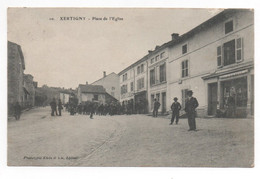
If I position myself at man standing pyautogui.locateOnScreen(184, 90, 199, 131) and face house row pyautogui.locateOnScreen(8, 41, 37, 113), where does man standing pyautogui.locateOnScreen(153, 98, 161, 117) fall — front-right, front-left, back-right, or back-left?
front-right

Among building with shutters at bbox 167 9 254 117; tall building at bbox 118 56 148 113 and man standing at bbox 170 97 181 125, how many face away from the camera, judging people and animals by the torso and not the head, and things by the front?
0

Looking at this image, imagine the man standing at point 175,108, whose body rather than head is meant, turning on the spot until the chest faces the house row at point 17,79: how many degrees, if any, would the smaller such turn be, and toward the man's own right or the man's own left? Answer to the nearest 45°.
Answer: approximately 90° to the man's own right

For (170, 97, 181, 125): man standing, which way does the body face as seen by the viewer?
toward the camera

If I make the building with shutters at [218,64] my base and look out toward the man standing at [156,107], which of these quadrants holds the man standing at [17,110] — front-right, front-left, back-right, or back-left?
front-left

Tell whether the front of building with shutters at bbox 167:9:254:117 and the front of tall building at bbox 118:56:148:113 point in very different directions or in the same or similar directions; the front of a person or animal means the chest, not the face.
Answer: same or similar directions

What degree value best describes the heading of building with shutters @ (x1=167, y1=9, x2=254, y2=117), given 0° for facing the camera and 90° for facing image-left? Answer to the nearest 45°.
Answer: approximately 45°

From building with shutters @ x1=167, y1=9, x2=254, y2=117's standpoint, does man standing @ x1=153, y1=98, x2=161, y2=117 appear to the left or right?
on its right

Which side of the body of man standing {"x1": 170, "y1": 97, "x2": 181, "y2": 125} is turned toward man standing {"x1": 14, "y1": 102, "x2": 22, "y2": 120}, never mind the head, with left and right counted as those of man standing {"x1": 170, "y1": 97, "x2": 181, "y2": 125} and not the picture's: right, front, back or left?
right

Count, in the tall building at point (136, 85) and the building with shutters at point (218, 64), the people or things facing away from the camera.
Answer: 0

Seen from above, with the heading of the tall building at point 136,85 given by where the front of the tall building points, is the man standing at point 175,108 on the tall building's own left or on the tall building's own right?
on the tall building's own left
